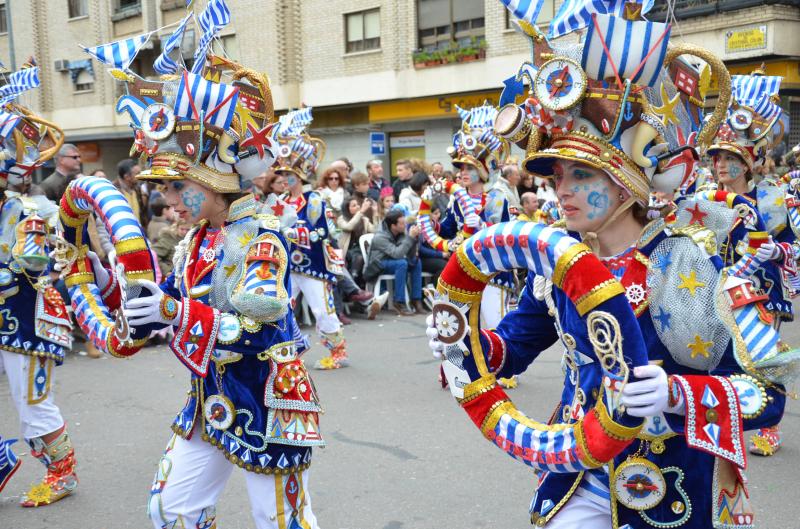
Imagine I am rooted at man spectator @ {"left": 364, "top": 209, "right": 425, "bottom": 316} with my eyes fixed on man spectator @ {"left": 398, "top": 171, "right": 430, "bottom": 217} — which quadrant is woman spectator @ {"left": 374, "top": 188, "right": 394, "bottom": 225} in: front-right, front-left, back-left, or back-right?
front-left

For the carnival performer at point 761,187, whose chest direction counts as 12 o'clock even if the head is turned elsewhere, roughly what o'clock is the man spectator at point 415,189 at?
The man spectator is roughly at 3 o'clock from the carnival performer.

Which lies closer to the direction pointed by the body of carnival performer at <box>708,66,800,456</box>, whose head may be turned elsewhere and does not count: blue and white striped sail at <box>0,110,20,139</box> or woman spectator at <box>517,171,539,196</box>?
the blue and white striped sail

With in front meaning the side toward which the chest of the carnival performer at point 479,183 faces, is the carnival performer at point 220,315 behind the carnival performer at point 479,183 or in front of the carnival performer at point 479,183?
in front

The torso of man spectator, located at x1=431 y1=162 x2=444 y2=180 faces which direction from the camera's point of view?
toward the camera

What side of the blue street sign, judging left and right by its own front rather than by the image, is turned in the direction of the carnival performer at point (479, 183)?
front

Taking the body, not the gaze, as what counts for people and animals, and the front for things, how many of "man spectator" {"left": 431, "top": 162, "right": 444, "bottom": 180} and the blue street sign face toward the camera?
2

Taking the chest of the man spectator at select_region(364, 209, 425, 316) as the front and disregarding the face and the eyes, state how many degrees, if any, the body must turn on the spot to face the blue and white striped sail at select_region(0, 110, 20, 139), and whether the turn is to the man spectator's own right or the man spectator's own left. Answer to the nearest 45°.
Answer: approximately 45° to the man spectator's own right

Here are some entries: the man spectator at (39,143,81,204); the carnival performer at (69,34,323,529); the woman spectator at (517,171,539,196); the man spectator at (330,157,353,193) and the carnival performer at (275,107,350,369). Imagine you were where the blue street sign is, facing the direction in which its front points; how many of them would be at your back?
0

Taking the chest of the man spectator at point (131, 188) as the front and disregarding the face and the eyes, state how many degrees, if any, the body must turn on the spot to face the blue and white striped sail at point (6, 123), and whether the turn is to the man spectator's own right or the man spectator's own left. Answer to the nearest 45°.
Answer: approximately 45° to the man spectator's own right

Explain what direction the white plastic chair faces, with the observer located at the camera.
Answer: facing the viewer and to the right of the viewer

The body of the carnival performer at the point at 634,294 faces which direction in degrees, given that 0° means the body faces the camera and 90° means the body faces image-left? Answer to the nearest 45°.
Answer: approximately 45°

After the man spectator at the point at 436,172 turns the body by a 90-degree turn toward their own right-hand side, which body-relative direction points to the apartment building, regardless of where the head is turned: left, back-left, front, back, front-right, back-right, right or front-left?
right

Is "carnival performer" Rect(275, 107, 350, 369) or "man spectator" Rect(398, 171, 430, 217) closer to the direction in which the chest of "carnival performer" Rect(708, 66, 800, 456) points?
the carnival performer

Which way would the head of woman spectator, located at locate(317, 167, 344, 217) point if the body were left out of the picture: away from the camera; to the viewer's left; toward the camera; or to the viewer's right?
toward the camera

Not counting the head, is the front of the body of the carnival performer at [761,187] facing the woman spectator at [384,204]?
no

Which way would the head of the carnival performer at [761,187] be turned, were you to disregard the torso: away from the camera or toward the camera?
toward the camera

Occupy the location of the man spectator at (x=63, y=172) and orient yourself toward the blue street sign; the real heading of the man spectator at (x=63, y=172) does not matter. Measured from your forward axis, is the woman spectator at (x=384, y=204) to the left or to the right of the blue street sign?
right

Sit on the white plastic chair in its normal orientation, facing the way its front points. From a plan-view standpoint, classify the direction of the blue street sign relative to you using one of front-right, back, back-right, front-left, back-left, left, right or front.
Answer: back-left

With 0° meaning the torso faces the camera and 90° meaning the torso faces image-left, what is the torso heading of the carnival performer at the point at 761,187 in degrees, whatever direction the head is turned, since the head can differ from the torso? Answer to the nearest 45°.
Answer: approximately 45°

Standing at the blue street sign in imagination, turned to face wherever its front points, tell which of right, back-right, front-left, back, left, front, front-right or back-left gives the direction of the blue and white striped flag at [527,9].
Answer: front

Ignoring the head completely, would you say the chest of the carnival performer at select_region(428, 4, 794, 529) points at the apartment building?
no
